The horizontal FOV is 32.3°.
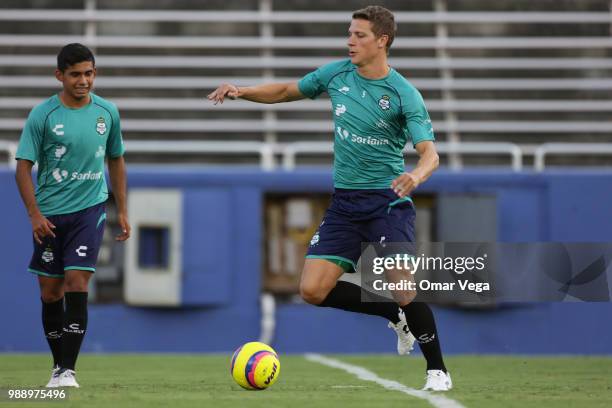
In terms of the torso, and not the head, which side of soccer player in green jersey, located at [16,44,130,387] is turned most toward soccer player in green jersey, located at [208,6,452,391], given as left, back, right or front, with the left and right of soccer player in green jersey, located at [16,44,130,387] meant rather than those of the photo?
left

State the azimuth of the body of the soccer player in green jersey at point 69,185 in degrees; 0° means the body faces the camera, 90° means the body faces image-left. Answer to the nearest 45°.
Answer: approximately 0°

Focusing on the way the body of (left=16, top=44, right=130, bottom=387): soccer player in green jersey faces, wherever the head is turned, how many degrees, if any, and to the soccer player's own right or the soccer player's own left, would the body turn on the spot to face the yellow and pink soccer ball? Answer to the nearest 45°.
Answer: approximately 45° to the soccer player's own left

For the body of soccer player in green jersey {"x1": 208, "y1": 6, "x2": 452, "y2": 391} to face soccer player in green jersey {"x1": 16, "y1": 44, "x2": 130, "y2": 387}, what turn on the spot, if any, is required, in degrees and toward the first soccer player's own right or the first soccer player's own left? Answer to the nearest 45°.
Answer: approximately 45° to the first soccer player's own right

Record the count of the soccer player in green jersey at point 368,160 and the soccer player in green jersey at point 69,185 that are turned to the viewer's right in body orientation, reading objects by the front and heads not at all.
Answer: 0

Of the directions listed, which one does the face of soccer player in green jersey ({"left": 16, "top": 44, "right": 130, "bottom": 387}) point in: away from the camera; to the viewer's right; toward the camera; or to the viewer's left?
toward the camera

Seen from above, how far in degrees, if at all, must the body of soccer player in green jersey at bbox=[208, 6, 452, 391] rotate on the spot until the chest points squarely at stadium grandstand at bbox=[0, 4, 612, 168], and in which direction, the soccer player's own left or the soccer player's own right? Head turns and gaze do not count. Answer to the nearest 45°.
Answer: approximately 135° to the soccer player's own right

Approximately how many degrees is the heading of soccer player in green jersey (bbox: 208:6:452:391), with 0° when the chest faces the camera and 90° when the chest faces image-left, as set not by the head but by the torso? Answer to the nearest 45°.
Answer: approximately 45°
